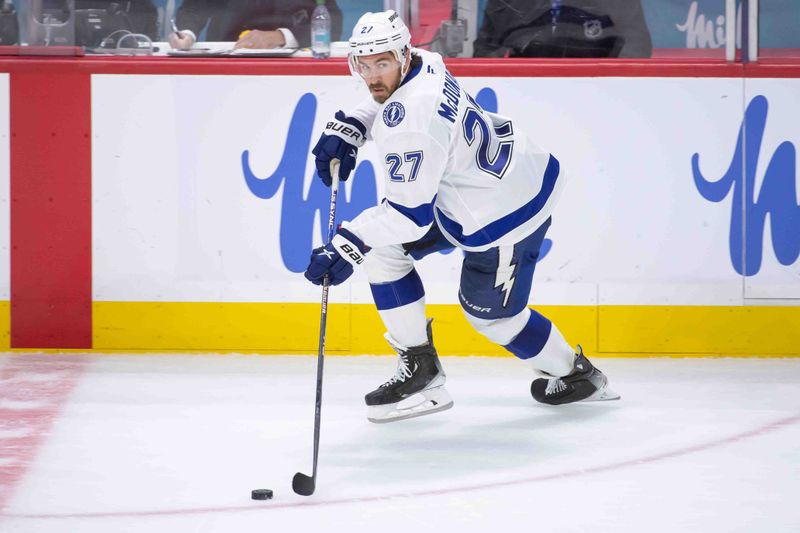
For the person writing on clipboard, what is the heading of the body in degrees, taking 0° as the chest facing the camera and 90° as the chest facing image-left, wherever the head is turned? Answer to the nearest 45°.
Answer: approximately 0°

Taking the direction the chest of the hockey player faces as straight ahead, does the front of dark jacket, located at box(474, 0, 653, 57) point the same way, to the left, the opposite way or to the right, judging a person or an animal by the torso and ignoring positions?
to the left

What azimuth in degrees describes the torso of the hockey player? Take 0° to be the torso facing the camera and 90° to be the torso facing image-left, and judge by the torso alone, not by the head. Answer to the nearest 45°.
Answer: approximately 90°

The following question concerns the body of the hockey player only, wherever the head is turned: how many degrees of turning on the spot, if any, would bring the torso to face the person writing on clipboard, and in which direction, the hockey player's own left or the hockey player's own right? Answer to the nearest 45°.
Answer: approximately 45° to the hockey player's own right

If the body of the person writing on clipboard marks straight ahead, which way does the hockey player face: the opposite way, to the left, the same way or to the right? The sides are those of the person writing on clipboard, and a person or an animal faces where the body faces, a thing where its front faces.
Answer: to the right

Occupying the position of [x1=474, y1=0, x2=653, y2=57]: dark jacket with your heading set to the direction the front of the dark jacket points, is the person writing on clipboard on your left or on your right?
on your right

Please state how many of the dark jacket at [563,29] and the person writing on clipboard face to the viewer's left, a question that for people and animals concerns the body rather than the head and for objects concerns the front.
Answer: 0

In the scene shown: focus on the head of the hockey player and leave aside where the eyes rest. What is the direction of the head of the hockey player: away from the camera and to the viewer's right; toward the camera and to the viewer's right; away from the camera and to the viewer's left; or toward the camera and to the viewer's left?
toward the camera and to the viewer's left
